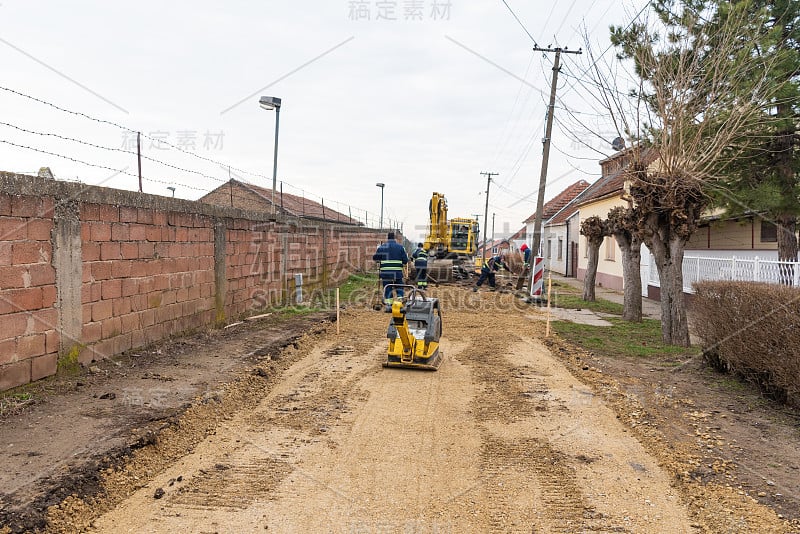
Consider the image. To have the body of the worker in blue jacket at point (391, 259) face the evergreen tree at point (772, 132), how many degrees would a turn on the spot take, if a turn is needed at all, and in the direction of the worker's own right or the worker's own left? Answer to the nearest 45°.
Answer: approximately 90° to the worker's own right

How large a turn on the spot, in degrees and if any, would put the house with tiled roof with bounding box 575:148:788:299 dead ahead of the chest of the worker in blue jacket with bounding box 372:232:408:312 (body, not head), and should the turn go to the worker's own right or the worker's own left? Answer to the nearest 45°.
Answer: approximately 45° to the worker's own right

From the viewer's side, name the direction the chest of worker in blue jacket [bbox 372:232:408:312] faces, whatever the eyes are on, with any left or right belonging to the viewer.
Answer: facing away from the viewer

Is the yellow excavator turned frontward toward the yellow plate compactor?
yes

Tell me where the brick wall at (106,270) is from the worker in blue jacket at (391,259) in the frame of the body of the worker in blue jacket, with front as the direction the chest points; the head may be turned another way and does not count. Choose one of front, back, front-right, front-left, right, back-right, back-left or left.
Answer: back-left

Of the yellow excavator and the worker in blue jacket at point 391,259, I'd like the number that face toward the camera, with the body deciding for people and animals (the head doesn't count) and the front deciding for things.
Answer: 1

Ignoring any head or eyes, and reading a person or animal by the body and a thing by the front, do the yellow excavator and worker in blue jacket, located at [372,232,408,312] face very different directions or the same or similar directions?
very different directions

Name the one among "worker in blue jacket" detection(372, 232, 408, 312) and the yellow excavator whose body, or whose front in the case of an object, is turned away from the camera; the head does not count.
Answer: the worker in blue jacket

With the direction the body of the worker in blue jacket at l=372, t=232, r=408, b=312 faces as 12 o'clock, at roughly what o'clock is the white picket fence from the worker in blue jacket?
The white picket fence is roughly at 3 o'clock from the worker in blue jacket.

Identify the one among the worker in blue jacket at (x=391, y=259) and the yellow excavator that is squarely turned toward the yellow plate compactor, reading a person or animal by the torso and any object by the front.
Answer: the yellow excavator

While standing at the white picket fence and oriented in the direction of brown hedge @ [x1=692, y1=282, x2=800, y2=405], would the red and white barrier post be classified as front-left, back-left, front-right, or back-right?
back-right

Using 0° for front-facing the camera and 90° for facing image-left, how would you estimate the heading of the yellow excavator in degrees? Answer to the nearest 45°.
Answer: approximately 0°

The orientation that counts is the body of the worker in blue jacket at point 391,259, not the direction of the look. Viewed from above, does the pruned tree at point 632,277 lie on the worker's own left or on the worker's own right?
on the worker's own right

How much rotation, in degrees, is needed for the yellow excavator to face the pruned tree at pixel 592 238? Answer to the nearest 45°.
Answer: approximately 45° to its left

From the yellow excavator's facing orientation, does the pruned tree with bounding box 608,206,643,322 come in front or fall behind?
in front
